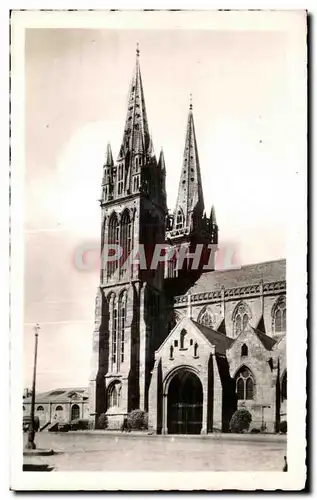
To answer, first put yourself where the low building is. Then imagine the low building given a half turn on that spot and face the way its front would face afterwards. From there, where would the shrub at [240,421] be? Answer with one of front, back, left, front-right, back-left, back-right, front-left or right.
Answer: right

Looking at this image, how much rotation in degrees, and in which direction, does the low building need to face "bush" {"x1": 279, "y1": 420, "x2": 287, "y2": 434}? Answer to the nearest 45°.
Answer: approximately 90° to its left

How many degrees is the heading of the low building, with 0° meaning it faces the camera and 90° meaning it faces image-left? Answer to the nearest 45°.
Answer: approximately 0°
